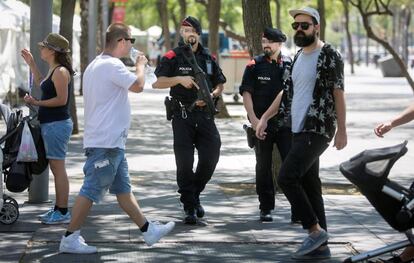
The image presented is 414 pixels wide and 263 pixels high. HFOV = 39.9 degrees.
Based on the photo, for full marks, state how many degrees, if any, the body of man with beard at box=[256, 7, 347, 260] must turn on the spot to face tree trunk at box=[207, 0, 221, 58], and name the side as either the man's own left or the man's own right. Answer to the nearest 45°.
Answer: approximately 135° to the man's own right

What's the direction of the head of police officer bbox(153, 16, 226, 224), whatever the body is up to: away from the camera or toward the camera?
toward the camera

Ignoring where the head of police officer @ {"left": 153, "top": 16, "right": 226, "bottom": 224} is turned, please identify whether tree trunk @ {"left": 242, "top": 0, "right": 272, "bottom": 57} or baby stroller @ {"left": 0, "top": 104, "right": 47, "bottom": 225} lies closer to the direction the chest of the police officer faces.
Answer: the baby stroller

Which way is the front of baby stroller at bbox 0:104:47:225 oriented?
to the viewer's left

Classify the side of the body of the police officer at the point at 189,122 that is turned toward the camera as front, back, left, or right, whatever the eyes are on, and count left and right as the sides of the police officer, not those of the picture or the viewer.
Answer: front

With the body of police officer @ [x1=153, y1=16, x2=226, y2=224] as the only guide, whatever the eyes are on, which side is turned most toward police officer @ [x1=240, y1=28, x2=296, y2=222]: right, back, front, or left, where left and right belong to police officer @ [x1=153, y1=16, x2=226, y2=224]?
left

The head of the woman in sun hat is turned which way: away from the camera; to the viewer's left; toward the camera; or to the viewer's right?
to the viewer's left

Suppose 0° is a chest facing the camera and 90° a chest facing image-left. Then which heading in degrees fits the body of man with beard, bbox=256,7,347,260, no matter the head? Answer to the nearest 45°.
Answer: approximately 45°

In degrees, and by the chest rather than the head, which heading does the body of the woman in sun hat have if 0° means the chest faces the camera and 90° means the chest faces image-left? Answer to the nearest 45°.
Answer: approximately 90°
